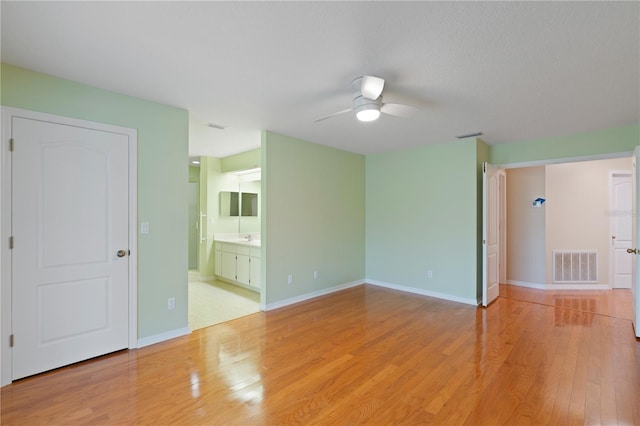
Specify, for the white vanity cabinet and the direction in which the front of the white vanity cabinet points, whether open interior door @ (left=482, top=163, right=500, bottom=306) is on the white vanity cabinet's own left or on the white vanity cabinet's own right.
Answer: on the white vanity cabinet's own left

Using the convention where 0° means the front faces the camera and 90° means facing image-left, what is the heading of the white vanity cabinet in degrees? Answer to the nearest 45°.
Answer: approximately 45°

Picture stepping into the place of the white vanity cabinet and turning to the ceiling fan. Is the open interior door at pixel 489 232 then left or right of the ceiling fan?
left

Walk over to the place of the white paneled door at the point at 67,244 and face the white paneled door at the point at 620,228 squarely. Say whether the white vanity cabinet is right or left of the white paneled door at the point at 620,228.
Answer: left

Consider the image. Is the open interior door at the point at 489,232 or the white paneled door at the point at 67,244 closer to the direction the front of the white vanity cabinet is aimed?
the white paneled door

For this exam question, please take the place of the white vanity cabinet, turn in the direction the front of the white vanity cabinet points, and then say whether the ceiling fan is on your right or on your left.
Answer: on your left
